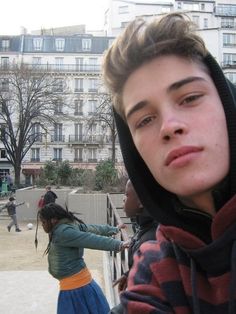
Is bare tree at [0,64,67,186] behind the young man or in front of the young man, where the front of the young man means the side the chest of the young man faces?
behind

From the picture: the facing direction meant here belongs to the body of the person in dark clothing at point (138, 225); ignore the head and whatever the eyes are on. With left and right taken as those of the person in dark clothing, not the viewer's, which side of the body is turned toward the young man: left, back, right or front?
left

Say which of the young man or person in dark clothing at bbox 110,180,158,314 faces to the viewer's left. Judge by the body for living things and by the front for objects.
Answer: the person in dark clothing

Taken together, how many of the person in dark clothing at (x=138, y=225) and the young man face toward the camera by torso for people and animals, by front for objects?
1

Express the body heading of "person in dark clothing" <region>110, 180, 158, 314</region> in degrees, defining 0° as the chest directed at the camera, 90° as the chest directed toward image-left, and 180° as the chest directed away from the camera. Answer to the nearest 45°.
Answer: approximately 90°

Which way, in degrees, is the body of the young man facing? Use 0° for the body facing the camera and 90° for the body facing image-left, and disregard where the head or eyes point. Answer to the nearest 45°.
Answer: approximately 0°

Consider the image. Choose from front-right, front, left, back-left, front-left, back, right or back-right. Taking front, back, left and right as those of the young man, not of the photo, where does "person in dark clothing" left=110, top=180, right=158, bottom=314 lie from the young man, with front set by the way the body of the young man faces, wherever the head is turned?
back

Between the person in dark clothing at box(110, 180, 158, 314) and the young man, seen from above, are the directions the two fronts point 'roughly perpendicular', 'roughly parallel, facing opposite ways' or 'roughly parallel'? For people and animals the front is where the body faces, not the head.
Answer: roughly perpendicular

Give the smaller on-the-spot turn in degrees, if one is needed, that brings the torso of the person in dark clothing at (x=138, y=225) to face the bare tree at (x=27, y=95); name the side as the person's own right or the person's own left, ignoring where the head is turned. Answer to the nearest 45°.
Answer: approximately 90° to the person's own right
